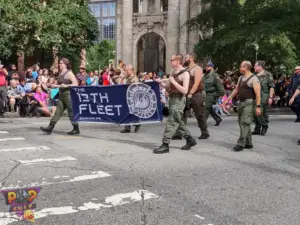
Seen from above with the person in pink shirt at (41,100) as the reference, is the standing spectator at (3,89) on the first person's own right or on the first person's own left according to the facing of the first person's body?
on the first person's own right

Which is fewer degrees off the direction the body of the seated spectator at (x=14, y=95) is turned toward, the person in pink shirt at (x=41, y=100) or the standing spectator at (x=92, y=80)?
the person in pink shirt

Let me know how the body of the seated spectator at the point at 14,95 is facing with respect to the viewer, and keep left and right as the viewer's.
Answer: facing the viewer

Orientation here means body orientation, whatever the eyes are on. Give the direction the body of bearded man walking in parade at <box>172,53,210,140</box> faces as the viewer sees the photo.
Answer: to the viewer's left

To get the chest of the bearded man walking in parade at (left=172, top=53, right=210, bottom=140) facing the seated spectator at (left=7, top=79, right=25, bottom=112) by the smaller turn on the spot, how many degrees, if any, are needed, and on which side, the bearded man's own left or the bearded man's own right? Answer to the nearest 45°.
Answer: approximately 45° to the bearded man's own right

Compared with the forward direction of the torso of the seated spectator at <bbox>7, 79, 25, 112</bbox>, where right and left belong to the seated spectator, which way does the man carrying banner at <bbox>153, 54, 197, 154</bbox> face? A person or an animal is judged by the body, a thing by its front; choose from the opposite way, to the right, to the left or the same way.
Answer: to the right

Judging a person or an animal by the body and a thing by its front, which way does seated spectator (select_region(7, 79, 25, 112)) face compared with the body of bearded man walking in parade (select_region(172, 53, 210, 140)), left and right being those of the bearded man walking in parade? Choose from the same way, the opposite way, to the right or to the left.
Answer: to the left

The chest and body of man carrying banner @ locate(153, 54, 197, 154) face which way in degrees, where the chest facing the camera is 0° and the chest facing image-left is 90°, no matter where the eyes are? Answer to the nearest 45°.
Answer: approximately 90°

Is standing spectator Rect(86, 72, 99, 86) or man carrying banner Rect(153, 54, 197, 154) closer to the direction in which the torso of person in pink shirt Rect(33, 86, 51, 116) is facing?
the man carrying banner
